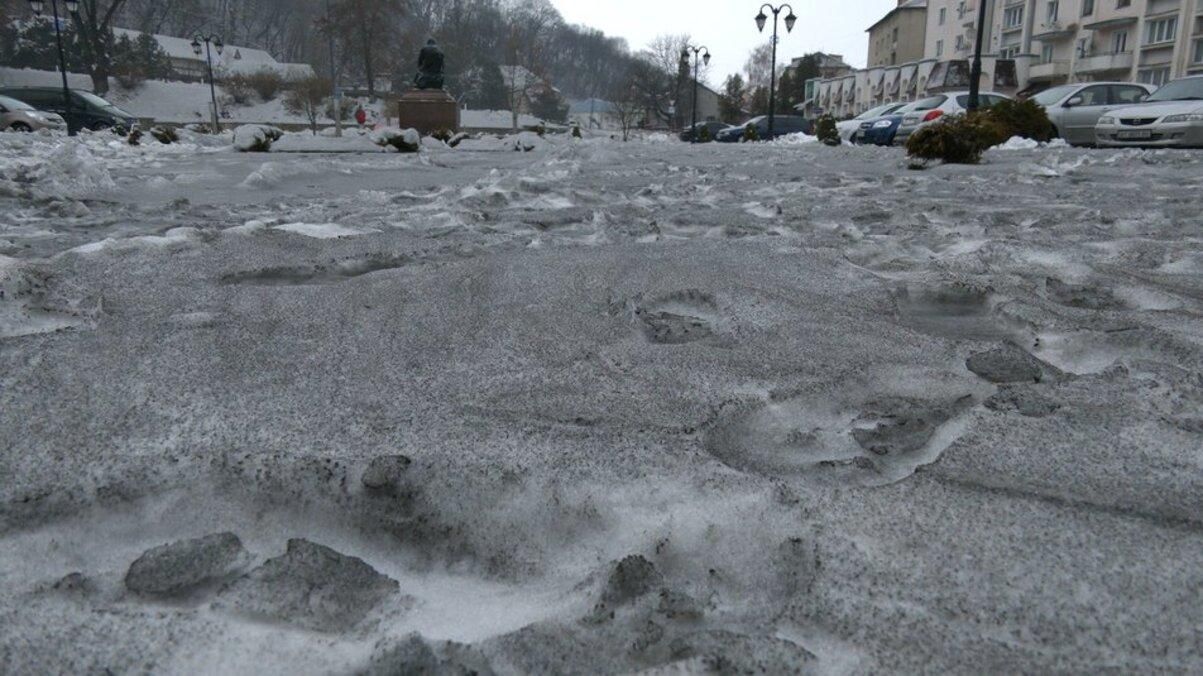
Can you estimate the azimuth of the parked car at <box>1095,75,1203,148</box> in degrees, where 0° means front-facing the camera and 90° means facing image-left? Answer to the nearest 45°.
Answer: approximately 45°

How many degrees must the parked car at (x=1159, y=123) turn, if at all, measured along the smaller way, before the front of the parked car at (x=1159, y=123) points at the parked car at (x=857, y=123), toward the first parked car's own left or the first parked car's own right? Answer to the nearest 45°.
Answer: approximately 90° to the first parked car's own right

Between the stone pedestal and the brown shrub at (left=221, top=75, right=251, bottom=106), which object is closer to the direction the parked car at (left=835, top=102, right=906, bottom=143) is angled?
the stone pedestal

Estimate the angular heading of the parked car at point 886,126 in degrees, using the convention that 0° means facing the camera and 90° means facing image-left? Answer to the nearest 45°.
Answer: approximately 45°

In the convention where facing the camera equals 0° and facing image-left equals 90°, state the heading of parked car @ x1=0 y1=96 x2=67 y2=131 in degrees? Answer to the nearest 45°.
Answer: approximately 315°

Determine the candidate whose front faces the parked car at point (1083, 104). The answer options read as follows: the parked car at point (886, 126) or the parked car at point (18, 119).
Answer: the parked car at point (18, 119)
